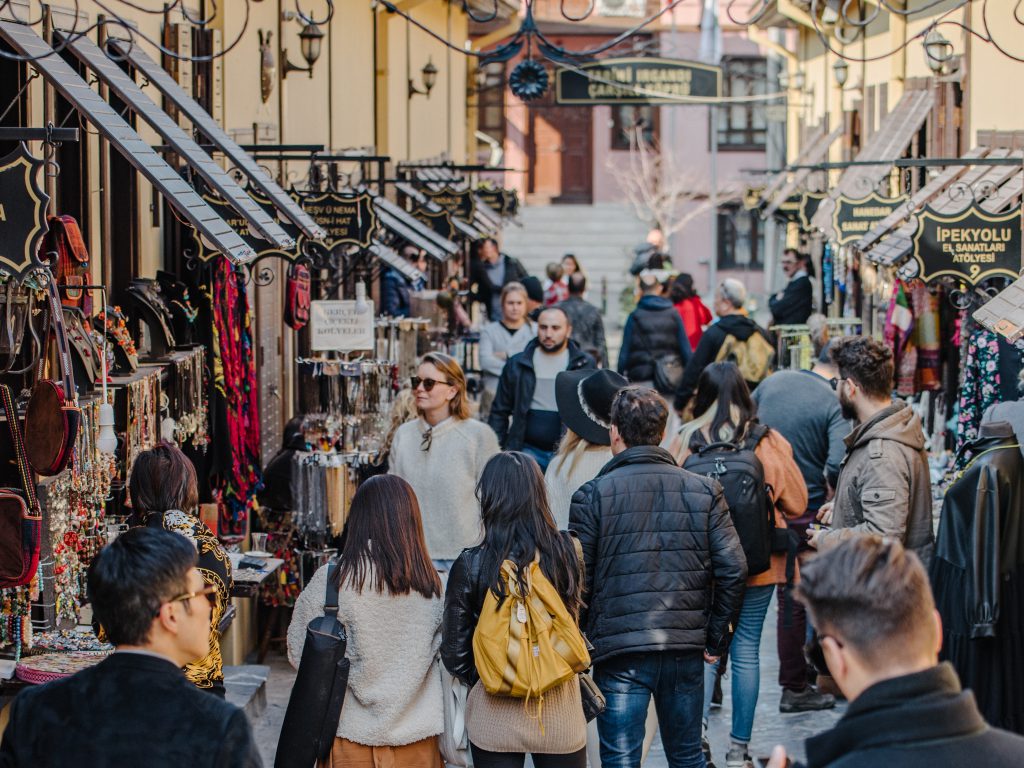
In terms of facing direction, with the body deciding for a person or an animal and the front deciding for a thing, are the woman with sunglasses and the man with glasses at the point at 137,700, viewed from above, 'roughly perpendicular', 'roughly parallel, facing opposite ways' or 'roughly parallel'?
roughly parallel, facing opposite ways

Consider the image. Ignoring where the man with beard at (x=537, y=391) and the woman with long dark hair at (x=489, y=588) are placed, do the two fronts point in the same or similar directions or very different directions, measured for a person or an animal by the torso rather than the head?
very different directions

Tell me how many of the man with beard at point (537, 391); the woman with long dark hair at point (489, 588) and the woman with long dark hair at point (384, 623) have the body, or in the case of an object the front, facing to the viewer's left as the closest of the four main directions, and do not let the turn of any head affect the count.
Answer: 0

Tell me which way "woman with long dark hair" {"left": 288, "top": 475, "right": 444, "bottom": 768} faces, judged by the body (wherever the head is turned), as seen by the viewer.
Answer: away from the camera

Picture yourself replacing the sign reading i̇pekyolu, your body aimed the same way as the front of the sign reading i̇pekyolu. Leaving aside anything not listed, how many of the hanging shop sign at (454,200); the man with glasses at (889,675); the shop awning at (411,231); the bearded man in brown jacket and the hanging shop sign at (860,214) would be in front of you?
2

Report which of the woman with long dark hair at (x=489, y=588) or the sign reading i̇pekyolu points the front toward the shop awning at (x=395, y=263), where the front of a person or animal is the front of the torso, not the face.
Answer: the woman with long dark hair

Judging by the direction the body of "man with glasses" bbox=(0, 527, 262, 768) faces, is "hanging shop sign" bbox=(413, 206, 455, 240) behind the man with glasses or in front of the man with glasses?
in front

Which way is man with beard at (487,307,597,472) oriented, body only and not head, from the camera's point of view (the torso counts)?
toward the camera

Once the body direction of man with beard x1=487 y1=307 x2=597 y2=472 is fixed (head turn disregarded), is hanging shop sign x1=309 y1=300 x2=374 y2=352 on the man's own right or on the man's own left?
on the man's own right

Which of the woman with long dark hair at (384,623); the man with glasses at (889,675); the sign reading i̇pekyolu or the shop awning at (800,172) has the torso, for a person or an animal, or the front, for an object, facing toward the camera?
the sign reading i̇pekyolu

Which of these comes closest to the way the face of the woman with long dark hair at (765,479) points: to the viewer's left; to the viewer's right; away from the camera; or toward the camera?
away from the camera

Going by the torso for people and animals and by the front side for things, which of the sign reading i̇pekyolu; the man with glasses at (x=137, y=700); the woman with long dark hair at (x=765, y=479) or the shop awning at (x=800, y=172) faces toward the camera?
the sign reading i̇pekyolu

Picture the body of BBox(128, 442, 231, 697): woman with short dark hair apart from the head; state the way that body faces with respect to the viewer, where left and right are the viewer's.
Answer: facing away from the viewer

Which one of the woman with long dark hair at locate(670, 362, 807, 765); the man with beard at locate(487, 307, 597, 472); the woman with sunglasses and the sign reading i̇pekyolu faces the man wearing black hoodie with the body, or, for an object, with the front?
the woman with long dark hair

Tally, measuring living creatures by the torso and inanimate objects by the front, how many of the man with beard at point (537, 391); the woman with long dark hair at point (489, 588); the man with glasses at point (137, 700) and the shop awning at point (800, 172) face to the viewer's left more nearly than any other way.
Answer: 1

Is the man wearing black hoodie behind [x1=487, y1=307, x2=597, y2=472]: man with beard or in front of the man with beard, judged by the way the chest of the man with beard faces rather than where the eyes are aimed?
behind

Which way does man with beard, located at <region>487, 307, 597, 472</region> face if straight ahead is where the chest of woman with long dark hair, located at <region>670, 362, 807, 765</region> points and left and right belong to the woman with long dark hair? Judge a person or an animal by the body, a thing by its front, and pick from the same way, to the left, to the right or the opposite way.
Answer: the opposite way

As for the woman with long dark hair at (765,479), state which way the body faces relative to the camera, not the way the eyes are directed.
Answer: away from the camera

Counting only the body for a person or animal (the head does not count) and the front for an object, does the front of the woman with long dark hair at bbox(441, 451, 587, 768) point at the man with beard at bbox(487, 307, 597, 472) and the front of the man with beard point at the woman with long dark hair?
yes

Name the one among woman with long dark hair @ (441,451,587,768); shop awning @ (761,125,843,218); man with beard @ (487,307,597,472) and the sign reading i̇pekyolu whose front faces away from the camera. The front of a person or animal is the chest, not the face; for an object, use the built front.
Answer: the woman with long dark hair

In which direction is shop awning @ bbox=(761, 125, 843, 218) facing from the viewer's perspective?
to the viewer's left

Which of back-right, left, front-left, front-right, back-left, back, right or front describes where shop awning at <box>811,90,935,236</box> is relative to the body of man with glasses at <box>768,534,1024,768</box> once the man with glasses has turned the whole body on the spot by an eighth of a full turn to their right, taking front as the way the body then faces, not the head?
front

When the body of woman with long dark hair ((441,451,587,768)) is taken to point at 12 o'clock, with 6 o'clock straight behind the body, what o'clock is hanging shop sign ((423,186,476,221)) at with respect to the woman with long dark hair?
The hanging shop sign is roughly at 12 o'clock from the woman with long dark hair.

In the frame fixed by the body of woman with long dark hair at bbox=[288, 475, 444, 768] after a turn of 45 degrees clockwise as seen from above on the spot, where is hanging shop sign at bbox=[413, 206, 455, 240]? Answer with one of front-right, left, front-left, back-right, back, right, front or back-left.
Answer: front-left
